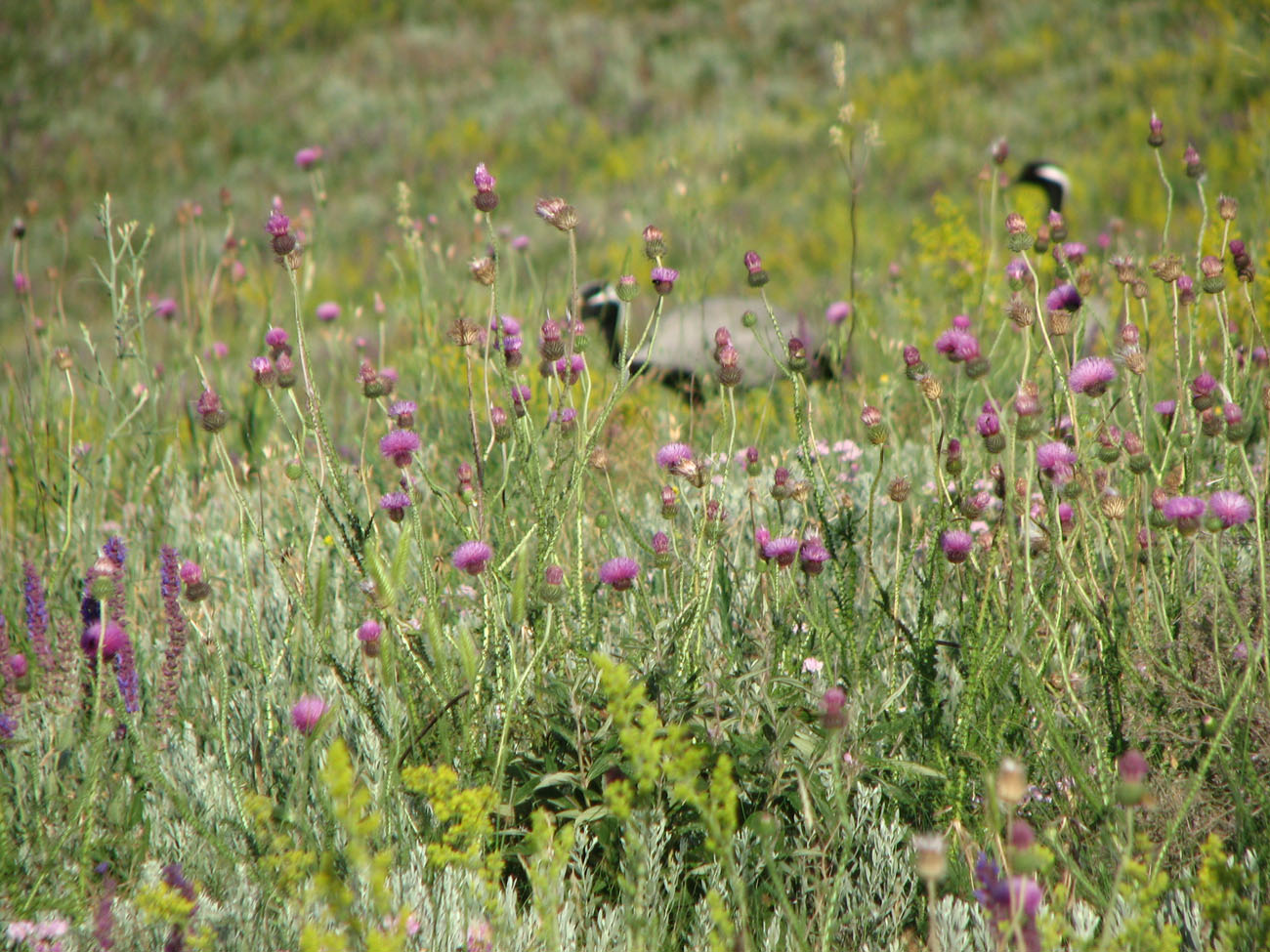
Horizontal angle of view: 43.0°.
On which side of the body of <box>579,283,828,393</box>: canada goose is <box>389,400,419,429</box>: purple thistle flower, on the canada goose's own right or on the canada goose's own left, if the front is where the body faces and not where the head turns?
on the canada goose's own left

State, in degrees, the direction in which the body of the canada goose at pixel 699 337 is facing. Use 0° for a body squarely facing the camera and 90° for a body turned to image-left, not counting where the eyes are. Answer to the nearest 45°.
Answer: approximately 90°
